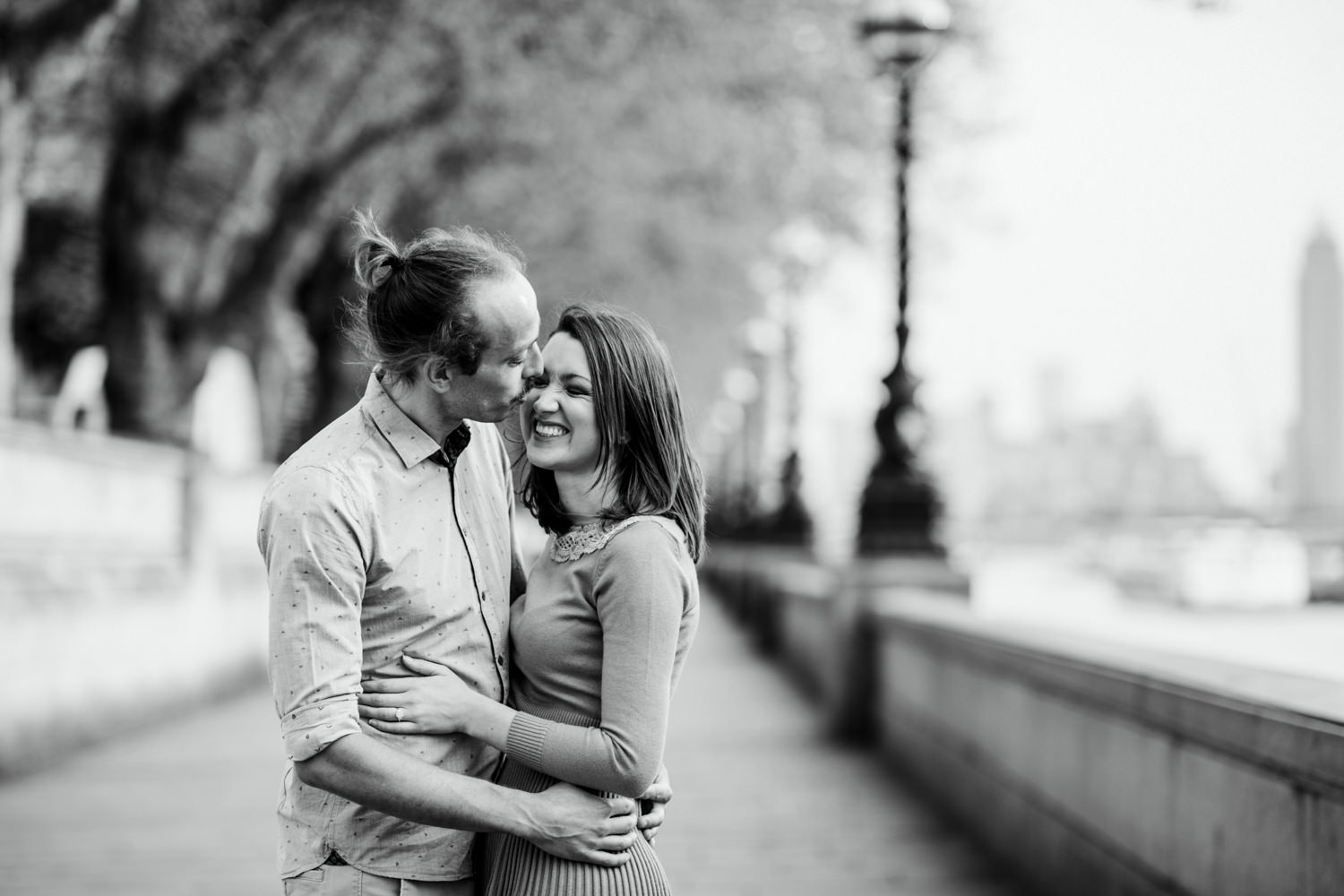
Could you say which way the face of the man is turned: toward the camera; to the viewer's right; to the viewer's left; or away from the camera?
to the viewer's right

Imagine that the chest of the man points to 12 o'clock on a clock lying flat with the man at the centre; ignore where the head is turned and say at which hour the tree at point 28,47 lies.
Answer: The tree is roughly at 7 o'clock from the man.

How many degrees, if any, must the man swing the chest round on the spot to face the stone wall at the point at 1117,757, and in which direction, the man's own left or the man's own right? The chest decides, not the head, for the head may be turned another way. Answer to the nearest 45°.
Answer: approximately 90° to the man's own left

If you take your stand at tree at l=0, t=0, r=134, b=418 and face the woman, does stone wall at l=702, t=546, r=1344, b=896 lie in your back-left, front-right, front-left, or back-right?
front-left

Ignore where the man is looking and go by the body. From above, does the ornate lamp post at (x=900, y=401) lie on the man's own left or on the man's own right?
on the man's own left

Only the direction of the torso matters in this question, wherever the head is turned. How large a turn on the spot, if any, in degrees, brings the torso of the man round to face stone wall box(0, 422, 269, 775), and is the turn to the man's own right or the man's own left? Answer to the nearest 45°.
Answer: approximately 135° to the man's own left

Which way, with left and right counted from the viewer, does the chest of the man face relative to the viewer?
facing the viewer and to the right of the viewer

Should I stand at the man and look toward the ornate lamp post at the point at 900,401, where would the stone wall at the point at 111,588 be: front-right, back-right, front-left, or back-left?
front-left

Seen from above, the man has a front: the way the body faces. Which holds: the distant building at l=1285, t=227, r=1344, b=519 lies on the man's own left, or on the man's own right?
on the man's own left

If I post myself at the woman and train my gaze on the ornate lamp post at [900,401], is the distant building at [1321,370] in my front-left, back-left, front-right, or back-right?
front-right

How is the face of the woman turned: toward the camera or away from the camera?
toward the camera
